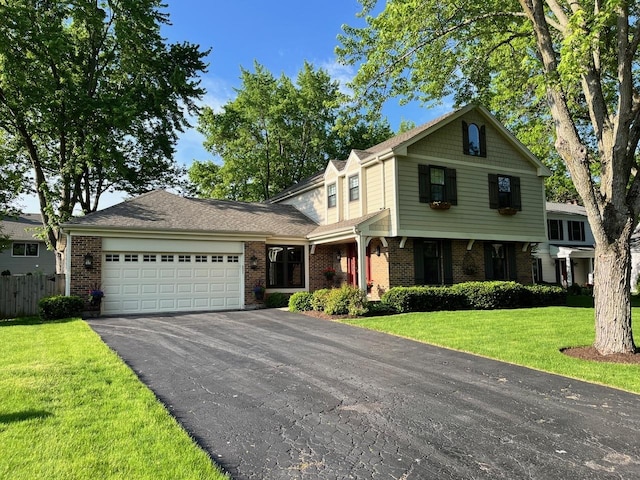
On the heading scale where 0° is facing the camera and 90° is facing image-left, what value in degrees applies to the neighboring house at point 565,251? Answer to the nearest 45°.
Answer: approximately 0°

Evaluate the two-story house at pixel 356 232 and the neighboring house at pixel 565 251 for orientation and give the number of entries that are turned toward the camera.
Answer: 2

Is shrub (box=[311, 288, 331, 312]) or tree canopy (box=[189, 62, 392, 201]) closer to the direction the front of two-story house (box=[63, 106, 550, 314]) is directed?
the shrub

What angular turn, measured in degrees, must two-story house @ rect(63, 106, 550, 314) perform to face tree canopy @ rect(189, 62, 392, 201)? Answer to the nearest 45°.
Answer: approximately 180°

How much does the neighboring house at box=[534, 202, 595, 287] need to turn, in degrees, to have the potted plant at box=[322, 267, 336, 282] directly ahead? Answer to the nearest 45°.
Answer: approximately 45° to its right

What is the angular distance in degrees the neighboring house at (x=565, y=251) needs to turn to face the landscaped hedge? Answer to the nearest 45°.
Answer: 0° — it already faces it

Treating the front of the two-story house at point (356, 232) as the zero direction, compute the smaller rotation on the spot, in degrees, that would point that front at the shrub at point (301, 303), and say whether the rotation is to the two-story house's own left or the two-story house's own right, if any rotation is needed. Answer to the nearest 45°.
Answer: approximately 45° to the two-story house's own right

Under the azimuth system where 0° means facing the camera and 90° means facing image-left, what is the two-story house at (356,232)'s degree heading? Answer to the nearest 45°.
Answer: approximately 0°

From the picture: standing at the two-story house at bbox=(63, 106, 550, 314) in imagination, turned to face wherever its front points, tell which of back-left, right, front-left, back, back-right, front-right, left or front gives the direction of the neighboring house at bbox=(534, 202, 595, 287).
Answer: back-left
